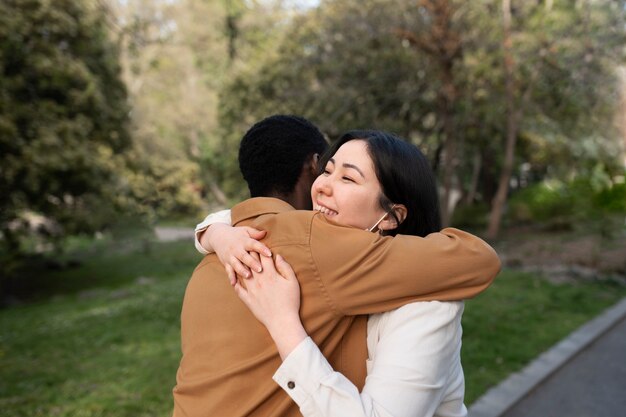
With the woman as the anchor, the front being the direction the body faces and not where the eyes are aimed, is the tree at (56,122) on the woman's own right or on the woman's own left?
on the woman's own right

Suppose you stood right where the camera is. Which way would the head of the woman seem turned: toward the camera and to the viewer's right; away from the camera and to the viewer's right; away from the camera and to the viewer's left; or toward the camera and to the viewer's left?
toward the camera and to the viewer's left

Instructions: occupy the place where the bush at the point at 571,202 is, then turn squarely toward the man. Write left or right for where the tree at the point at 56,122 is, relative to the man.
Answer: right

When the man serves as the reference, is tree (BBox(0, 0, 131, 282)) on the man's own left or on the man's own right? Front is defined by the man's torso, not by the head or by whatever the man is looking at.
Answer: on the man's own left

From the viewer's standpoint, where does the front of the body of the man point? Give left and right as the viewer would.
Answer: facing away from the viewer and to the right of the viewer

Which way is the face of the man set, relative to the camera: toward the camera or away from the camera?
away from the camera

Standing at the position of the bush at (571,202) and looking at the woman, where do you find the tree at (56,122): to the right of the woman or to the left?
right

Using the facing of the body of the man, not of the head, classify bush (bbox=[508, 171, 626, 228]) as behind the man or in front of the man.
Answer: in front
